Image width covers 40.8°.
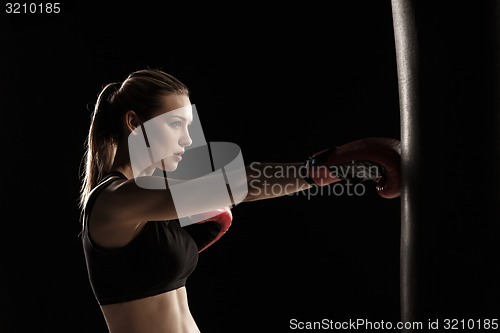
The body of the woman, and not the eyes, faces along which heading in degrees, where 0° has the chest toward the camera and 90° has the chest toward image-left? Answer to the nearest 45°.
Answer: approximately 270°

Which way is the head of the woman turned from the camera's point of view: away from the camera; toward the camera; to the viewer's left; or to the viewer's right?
to the viewer's right

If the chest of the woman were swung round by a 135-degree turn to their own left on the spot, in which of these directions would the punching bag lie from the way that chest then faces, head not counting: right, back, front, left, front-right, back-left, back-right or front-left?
back
